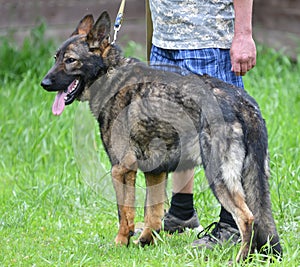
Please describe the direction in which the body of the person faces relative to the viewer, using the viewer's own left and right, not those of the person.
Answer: facing the viewer and to the left of the viewer
